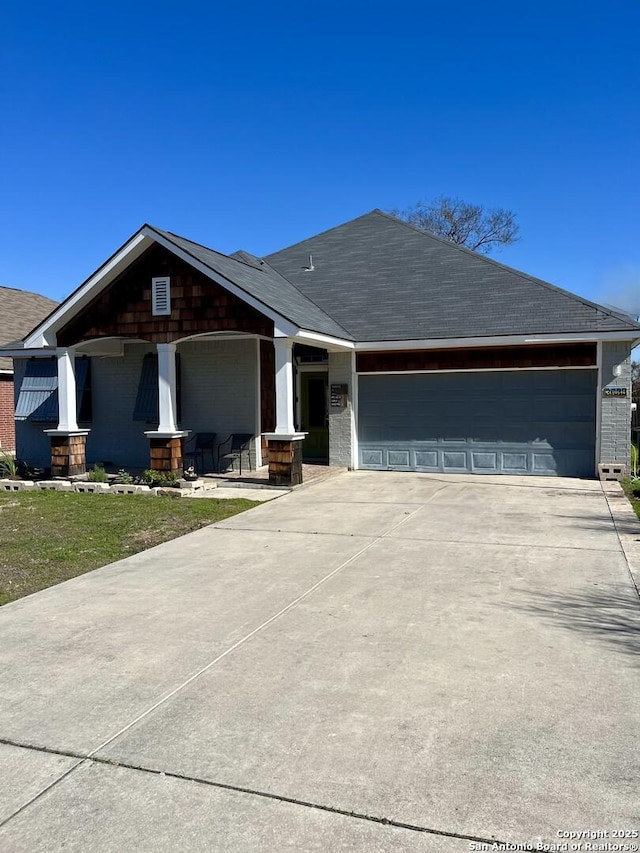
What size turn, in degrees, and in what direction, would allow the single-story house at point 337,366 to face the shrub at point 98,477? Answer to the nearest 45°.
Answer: approximately 90° to its right

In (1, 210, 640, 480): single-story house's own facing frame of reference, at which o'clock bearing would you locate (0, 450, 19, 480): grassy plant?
The grassy plant is roughly at 3 o'clock from the single-story house.

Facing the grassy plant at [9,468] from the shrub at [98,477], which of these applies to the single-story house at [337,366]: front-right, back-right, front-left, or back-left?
back-right

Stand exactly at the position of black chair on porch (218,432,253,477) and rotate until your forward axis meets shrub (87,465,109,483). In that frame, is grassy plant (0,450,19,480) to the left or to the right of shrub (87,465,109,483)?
right

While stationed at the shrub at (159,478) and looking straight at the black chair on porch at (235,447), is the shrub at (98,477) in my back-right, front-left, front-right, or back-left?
back-left

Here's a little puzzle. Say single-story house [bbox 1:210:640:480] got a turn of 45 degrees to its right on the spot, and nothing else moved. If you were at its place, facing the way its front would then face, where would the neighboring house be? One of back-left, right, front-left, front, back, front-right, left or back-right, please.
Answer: right

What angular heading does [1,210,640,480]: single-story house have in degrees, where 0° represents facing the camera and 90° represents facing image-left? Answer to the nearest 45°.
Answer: approximately 0°
